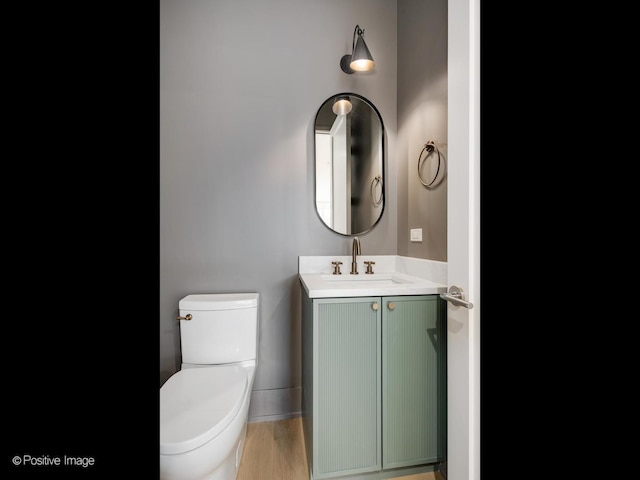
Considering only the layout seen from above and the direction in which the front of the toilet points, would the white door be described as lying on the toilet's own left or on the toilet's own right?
on the toilet's own left

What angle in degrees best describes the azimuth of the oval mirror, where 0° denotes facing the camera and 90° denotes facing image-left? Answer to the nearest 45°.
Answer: approximately 0°

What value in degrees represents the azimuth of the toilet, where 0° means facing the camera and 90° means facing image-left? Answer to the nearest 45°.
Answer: approximately 45°
